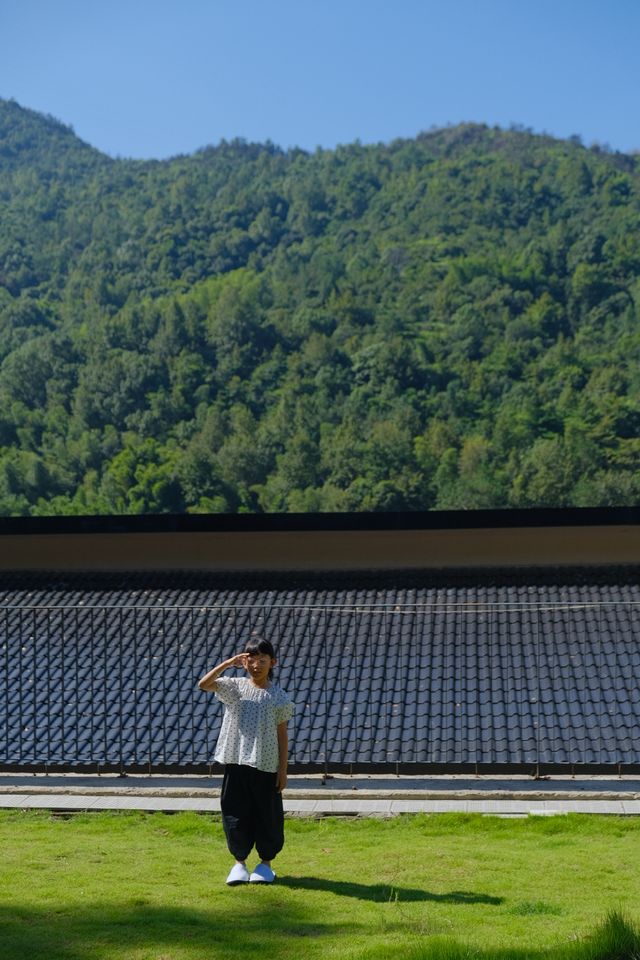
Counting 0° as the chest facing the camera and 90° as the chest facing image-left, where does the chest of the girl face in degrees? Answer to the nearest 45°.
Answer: approximately 0°
